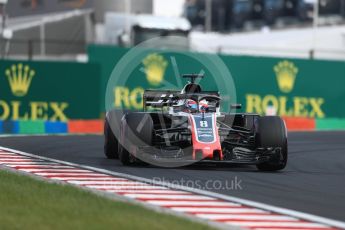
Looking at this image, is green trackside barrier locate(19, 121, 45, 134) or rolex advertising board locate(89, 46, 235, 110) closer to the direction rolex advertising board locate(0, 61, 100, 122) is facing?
the green trackside barrier

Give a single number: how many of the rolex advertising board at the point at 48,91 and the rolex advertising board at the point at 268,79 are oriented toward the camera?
2

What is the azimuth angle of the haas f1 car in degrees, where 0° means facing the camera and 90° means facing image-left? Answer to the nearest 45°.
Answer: approximately 0°

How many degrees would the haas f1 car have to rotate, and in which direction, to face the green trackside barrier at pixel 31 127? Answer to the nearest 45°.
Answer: approximately 135° to its right

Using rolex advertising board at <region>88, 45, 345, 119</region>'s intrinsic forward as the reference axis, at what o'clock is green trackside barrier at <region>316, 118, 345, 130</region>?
The green trackside barrier is roughly at 9 o'clock from the rolex advertising board.

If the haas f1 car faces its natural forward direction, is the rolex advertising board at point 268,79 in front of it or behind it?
behind

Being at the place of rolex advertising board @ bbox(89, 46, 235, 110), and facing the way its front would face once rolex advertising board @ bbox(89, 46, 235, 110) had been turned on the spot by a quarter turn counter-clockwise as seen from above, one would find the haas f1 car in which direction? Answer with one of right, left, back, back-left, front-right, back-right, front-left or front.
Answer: right

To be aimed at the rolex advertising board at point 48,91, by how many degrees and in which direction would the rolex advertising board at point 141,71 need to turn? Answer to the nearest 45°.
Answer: approximately 45° to its right

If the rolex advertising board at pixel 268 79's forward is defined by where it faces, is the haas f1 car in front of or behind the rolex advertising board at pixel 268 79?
in front
